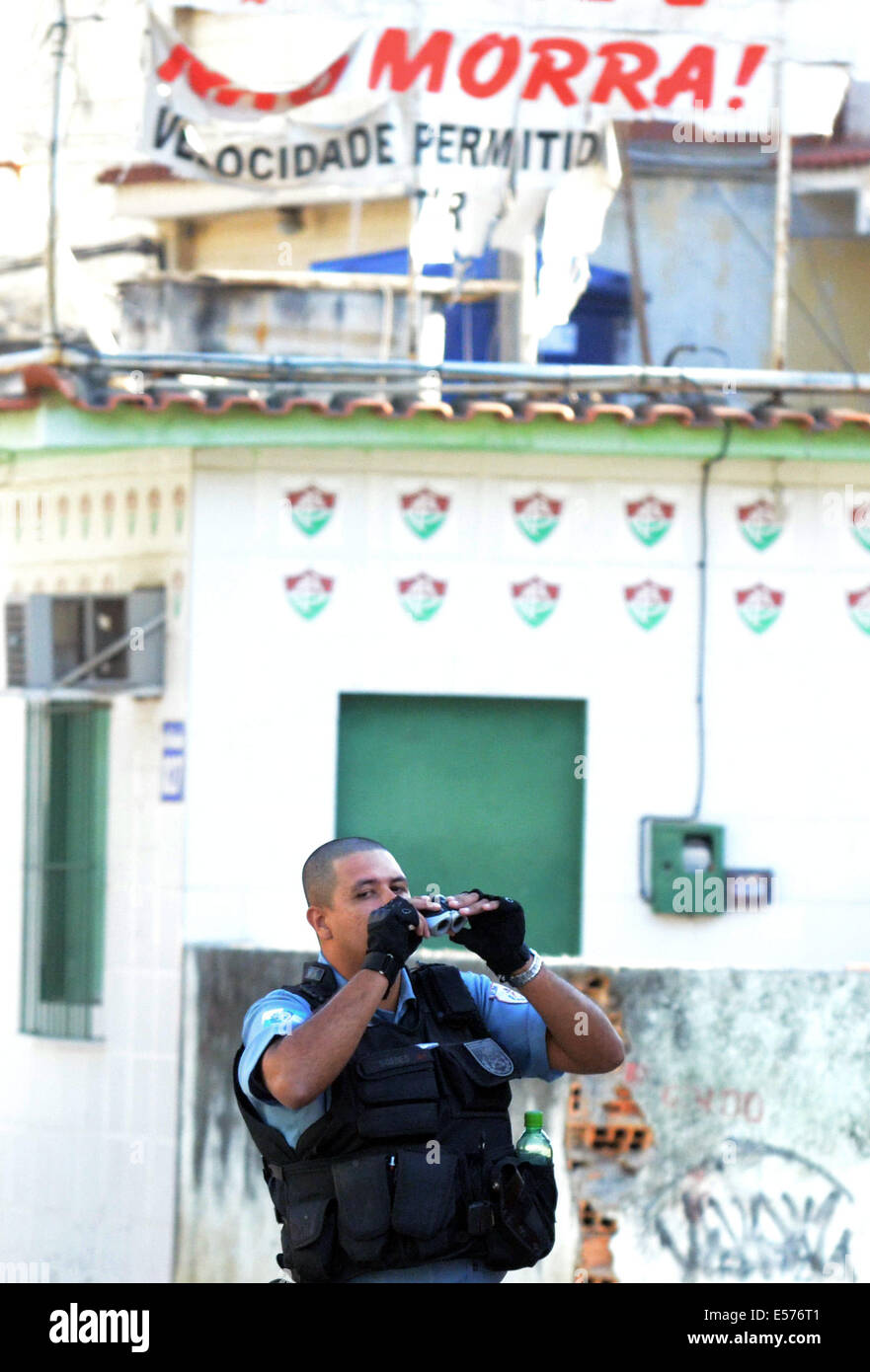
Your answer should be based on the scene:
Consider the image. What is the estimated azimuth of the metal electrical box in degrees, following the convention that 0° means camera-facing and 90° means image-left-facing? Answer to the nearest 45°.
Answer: approximately 0°

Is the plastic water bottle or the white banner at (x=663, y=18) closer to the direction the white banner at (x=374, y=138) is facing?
the plastic water bottle

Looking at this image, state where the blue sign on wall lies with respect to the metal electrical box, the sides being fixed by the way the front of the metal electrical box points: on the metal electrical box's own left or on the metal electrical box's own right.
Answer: on the metal electrical box's own right

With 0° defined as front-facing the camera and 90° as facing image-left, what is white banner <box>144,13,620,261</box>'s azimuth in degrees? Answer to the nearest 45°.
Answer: approximately 0°
